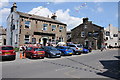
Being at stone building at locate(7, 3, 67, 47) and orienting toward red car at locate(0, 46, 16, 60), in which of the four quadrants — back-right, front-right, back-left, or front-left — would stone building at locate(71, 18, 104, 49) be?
back-left

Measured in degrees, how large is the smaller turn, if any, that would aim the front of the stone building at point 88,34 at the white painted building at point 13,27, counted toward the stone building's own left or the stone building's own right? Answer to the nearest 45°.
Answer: approximately 45° to the stone building's own right

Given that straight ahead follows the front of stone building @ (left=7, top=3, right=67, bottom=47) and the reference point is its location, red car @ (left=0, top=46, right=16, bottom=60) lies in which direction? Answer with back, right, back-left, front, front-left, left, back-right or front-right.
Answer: front-right

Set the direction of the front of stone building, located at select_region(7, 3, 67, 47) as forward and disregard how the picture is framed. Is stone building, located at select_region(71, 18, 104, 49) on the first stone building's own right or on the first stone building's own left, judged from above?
on the first stone building's own left

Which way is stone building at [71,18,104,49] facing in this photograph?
toward the camera

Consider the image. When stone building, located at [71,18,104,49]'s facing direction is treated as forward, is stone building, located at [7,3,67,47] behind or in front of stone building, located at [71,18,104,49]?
in front

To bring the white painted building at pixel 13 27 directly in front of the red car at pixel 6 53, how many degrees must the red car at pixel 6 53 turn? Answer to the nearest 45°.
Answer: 0° — it already faces it

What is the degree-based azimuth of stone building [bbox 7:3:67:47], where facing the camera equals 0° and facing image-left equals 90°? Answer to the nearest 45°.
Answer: approximately 315°

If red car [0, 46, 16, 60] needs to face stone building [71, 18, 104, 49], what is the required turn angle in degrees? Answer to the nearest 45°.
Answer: approximately 45° to its right

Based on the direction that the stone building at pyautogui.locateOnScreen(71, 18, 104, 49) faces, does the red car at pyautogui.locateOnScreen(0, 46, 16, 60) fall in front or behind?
in front

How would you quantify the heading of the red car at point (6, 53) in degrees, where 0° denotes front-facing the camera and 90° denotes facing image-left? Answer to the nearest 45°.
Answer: approximately 180°

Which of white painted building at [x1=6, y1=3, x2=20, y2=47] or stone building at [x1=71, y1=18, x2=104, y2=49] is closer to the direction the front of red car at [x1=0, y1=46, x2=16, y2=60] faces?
the white painted building
